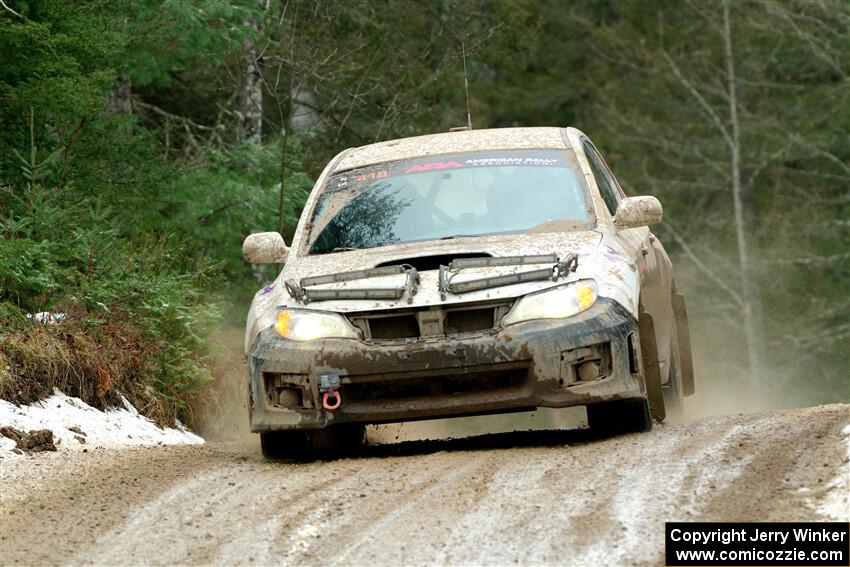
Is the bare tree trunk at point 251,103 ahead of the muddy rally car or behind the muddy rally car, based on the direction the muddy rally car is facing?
behind

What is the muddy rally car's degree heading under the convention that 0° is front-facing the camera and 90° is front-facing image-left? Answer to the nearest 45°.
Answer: approximately 0°

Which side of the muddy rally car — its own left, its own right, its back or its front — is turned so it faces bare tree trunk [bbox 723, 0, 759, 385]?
back
